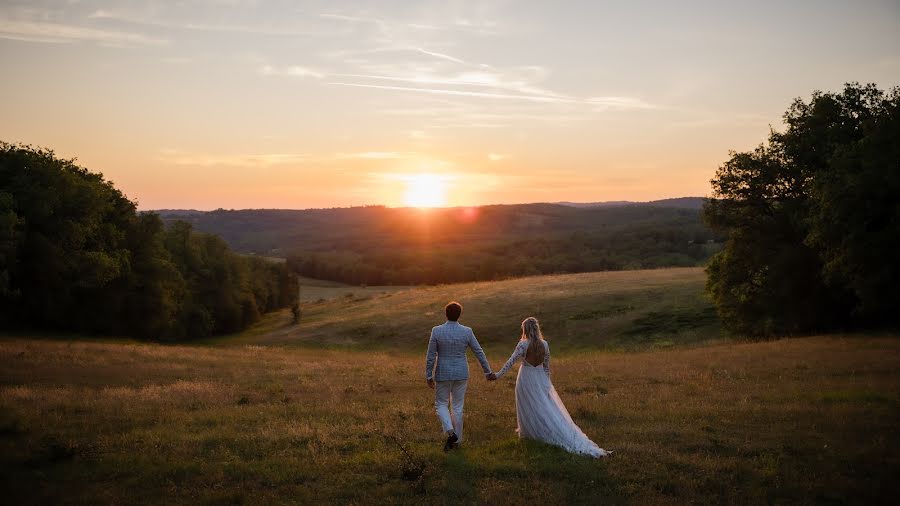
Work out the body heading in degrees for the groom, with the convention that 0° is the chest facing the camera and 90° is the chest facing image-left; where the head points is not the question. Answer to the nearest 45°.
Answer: approximately 180°

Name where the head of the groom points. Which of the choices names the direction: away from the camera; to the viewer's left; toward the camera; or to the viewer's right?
away from the camera

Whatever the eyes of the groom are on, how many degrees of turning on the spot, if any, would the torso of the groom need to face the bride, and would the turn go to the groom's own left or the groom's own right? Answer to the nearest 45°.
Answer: approximately 90° to the groom's own right

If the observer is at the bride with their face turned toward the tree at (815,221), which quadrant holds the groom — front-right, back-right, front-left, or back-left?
back-left

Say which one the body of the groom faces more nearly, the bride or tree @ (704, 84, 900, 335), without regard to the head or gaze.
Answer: the tree

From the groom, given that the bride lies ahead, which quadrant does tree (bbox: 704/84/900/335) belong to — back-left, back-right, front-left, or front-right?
front-left

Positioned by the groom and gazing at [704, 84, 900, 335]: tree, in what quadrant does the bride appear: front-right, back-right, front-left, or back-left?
front-right

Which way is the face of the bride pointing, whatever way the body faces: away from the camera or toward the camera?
away from the camera
